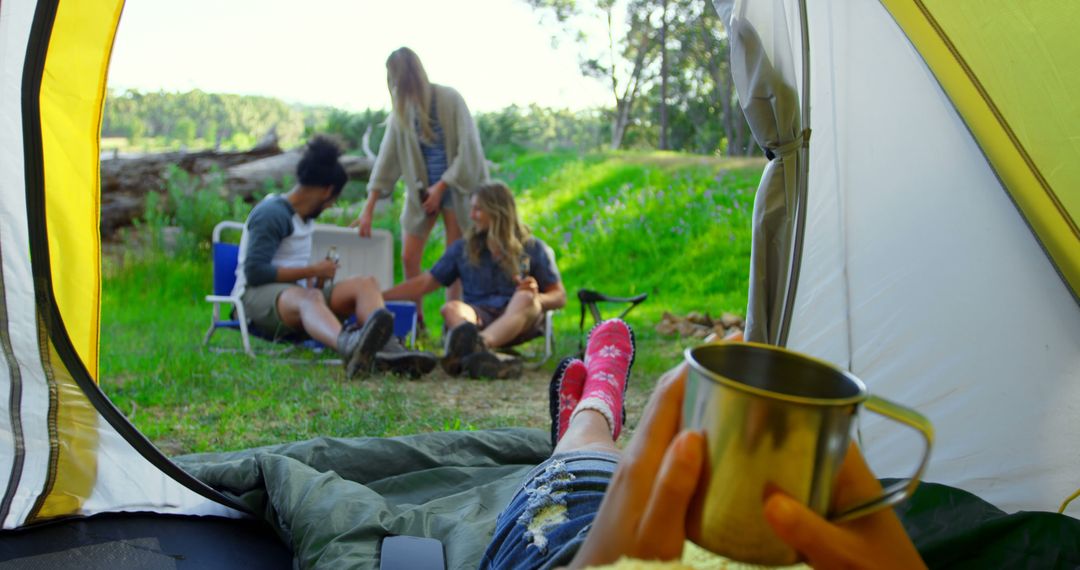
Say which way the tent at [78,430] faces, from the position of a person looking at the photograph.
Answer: facing away from the viewer

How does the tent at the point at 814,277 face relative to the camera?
away from the camera

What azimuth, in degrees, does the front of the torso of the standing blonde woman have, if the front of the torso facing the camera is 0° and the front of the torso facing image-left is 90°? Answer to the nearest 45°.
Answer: approximately 45°

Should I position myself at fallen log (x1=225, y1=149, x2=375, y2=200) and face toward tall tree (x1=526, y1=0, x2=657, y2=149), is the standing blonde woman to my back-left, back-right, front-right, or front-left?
back-right
